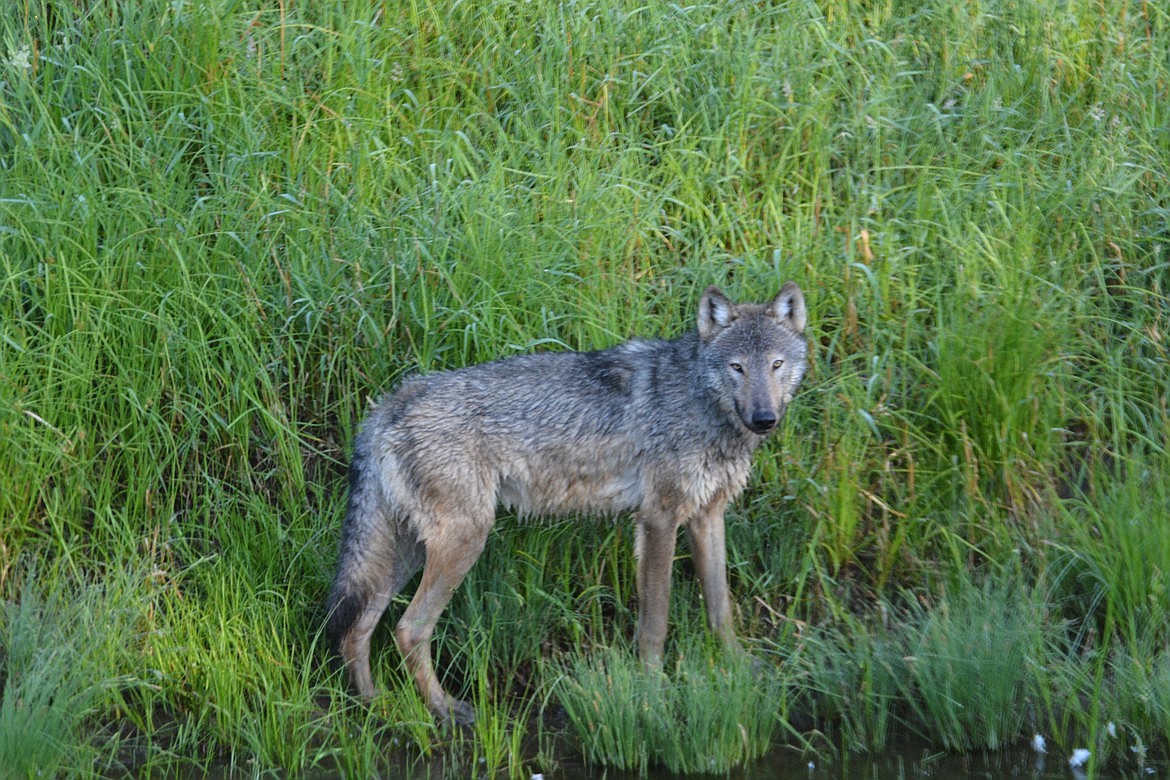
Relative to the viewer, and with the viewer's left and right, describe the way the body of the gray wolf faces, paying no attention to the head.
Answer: facing to the right of the viewer
